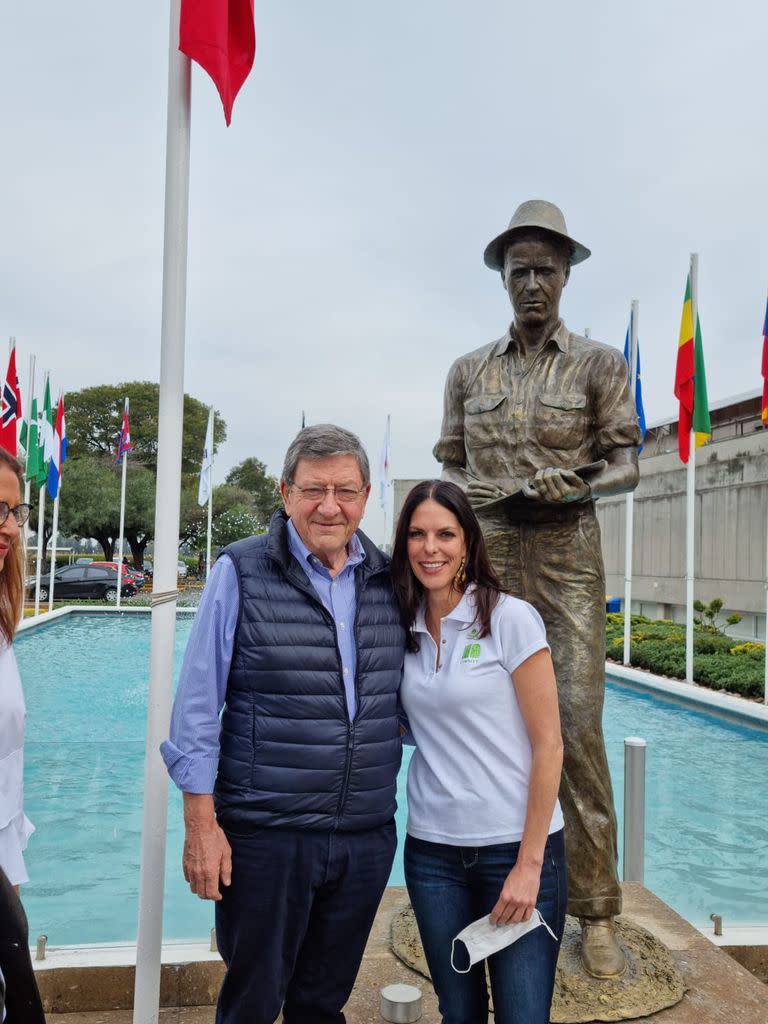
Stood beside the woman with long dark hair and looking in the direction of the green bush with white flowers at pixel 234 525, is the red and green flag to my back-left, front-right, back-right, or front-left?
front-right

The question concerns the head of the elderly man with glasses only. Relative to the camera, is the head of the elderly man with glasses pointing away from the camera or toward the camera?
toward the camera

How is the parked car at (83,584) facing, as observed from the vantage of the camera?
facing to the left of the viewer

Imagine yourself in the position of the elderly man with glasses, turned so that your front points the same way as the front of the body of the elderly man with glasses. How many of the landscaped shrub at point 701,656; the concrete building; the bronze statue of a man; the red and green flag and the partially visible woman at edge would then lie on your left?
4

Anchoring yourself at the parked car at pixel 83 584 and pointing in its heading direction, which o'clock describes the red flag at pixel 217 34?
The red flag is roughly at 9 o'clock from the parked car.

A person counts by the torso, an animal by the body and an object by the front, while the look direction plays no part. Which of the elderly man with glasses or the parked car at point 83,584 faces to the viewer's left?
the parked car

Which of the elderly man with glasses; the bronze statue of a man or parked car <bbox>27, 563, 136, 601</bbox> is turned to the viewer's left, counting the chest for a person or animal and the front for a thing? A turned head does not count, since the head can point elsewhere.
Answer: the parked car

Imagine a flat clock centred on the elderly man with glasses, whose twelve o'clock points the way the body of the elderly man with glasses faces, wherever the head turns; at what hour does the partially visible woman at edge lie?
The partially visible woman at edge is roughly at 4 o'clock from the elderly man with glasses.

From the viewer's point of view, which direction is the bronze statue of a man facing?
toward the camera

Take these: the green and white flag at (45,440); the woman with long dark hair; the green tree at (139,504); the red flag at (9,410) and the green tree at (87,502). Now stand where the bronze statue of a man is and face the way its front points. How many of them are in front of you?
1

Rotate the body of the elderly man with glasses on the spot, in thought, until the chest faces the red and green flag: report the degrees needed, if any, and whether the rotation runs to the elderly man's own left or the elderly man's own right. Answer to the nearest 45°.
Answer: approximately 90° to the elderly man's own left

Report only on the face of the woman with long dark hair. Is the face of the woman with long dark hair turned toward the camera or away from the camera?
toward the camera

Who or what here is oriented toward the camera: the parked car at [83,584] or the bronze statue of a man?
the bronze statue of a man

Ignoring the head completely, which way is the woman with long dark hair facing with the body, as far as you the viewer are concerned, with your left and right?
facing the viewer and to the left of the viewer
